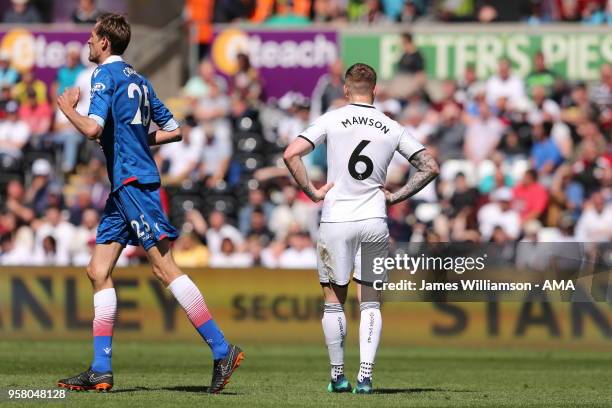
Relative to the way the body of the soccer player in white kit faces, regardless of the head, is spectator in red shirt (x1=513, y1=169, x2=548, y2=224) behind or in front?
in front

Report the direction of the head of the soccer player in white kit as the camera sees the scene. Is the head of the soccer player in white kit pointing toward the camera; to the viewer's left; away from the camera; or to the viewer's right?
away from the camera

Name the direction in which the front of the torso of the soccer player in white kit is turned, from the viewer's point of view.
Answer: away from the camera
